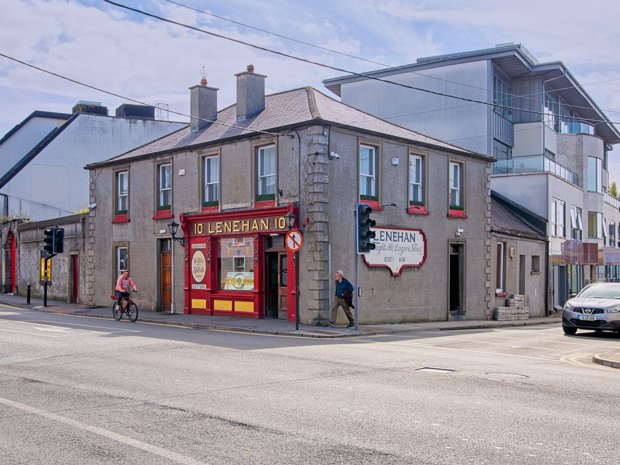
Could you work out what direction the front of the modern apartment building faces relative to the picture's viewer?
facing the viewer and to the right of the viewer

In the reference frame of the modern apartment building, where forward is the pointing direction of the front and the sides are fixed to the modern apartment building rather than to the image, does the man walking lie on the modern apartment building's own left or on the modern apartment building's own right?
on the modern apartment building's own right

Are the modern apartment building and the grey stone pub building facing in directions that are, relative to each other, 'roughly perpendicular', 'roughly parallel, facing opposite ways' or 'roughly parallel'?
roughly perpendicular

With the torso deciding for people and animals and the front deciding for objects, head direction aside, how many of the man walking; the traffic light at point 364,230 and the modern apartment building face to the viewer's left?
1

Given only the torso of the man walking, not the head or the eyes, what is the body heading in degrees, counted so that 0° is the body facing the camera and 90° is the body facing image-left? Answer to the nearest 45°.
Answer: approximately 90°

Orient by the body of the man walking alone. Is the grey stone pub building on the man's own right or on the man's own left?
on the man's own right
